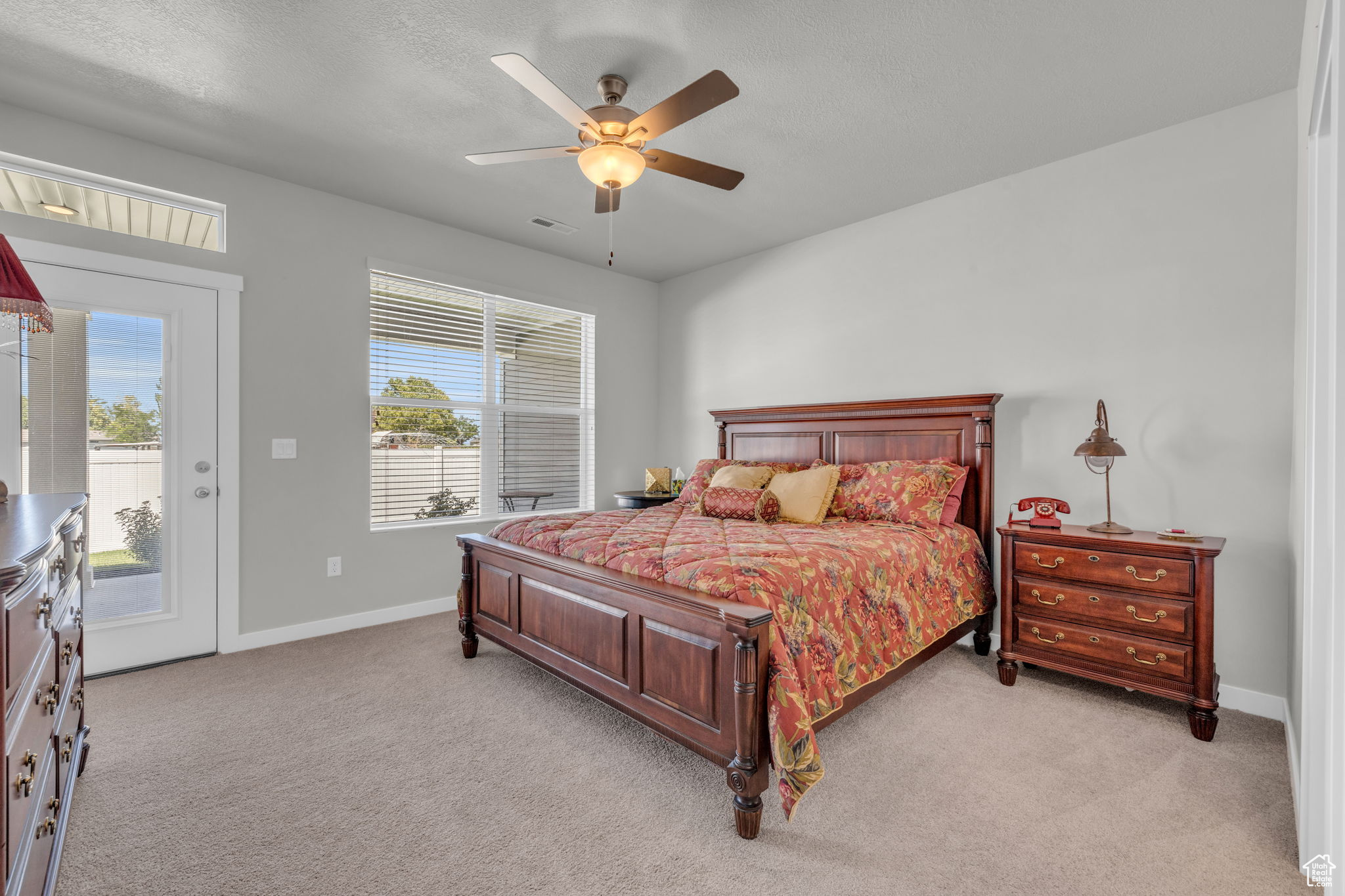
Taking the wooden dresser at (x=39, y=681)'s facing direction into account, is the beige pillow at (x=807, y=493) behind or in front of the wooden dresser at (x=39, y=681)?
in front

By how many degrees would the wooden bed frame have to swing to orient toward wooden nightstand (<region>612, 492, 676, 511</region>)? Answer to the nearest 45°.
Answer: approximately 135° to its right

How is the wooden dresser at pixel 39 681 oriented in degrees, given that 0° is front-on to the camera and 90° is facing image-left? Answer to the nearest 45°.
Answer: approximately 270°

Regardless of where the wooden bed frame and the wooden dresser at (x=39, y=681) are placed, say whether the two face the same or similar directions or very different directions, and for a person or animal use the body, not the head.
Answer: very different directions

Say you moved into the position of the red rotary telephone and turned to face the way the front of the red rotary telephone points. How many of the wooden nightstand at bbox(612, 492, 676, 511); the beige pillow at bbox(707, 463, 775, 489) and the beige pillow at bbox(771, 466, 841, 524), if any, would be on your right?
3

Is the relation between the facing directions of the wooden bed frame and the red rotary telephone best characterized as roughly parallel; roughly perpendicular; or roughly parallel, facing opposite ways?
roughly parallel

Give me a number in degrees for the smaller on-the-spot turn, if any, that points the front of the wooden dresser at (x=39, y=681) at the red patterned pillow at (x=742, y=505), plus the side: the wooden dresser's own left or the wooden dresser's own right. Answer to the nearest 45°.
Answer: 0° — it already faces it

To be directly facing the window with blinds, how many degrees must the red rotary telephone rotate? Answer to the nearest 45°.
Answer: approximately 90° to its right

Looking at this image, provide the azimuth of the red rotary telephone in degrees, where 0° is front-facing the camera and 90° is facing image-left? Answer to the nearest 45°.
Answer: approximately 0°

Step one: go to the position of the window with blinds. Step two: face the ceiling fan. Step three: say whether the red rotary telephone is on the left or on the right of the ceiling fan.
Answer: left

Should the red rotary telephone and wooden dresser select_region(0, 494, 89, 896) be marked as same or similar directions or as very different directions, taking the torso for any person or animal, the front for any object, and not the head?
very different directions

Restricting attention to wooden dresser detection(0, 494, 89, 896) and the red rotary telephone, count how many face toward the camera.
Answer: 1

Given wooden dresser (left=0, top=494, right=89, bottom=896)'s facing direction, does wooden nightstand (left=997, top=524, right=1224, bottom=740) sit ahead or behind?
ahead

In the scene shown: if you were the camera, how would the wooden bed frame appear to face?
facing the viewer and to the left of the viewer

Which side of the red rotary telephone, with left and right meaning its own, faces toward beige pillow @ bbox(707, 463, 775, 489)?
right
